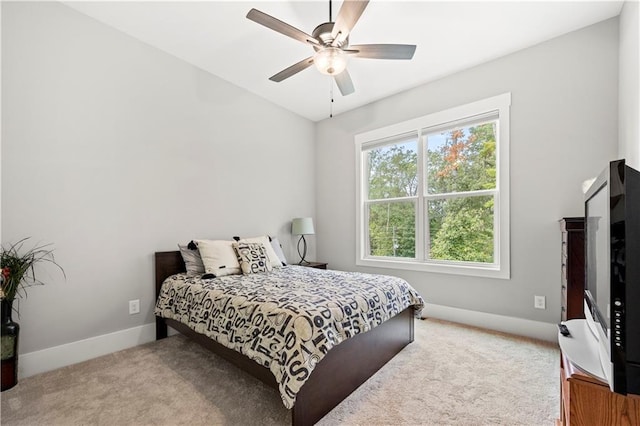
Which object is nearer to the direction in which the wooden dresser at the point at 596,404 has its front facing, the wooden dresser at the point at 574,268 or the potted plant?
the potted plant

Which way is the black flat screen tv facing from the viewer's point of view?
to the viewer's left

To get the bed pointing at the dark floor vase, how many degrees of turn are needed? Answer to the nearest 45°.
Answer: approximately 135° to its right

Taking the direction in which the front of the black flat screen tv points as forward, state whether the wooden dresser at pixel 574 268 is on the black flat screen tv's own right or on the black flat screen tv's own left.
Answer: on the black flat screen tv's own right

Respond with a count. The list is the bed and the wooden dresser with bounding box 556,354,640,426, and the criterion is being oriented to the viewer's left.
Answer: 1

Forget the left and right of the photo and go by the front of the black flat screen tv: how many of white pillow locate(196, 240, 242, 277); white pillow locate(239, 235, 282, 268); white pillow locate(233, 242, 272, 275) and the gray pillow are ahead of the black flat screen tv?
4

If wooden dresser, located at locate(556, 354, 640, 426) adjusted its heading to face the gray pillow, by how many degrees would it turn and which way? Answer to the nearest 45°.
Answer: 0° — it already faces it

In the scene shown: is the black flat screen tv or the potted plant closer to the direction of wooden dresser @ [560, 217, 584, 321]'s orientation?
the potted plant

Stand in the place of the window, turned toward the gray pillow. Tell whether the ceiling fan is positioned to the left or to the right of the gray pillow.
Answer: left

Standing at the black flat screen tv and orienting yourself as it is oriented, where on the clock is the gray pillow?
The gray pillow is roughly at 12 o'clock from the black flat screen tv.

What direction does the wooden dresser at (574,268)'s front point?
to the viewer's left

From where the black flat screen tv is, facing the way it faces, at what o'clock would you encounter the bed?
The bed is roughly at 12 o'clock from the black flat screen tv.

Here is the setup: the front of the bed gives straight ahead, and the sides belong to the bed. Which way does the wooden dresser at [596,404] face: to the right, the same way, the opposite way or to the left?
the opposite way

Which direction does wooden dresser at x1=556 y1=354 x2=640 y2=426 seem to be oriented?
to the viewer's left

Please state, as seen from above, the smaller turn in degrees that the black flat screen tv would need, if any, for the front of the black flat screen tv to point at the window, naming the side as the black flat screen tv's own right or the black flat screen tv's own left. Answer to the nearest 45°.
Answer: approximately 45° to the black flat screen tv's own right
